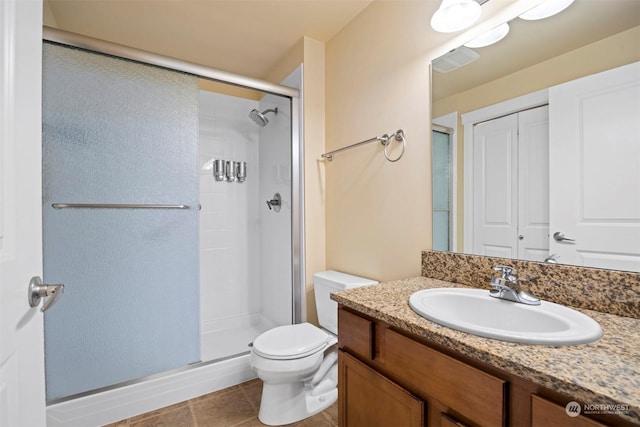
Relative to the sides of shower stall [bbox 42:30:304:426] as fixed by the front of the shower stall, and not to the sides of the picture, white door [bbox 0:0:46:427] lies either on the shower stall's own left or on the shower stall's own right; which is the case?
on the shower stall's own right

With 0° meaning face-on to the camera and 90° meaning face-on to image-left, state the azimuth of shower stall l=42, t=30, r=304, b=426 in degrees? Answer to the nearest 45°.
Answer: approximately 315°

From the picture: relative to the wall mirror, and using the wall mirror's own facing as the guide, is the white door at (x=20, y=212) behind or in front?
in front

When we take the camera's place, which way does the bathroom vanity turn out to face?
facing the viewer and to the left of the viewer

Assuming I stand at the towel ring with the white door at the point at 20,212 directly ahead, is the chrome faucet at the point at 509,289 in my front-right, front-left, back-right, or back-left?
front-left

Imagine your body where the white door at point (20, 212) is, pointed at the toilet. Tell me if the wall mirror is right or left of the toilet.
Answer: right

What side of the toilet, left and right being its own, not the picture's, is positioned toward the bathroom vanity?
left

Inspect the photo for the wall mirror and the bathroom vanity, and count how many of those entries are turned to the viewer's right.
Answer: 0

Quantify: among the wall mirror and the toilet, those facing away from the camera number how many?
0
